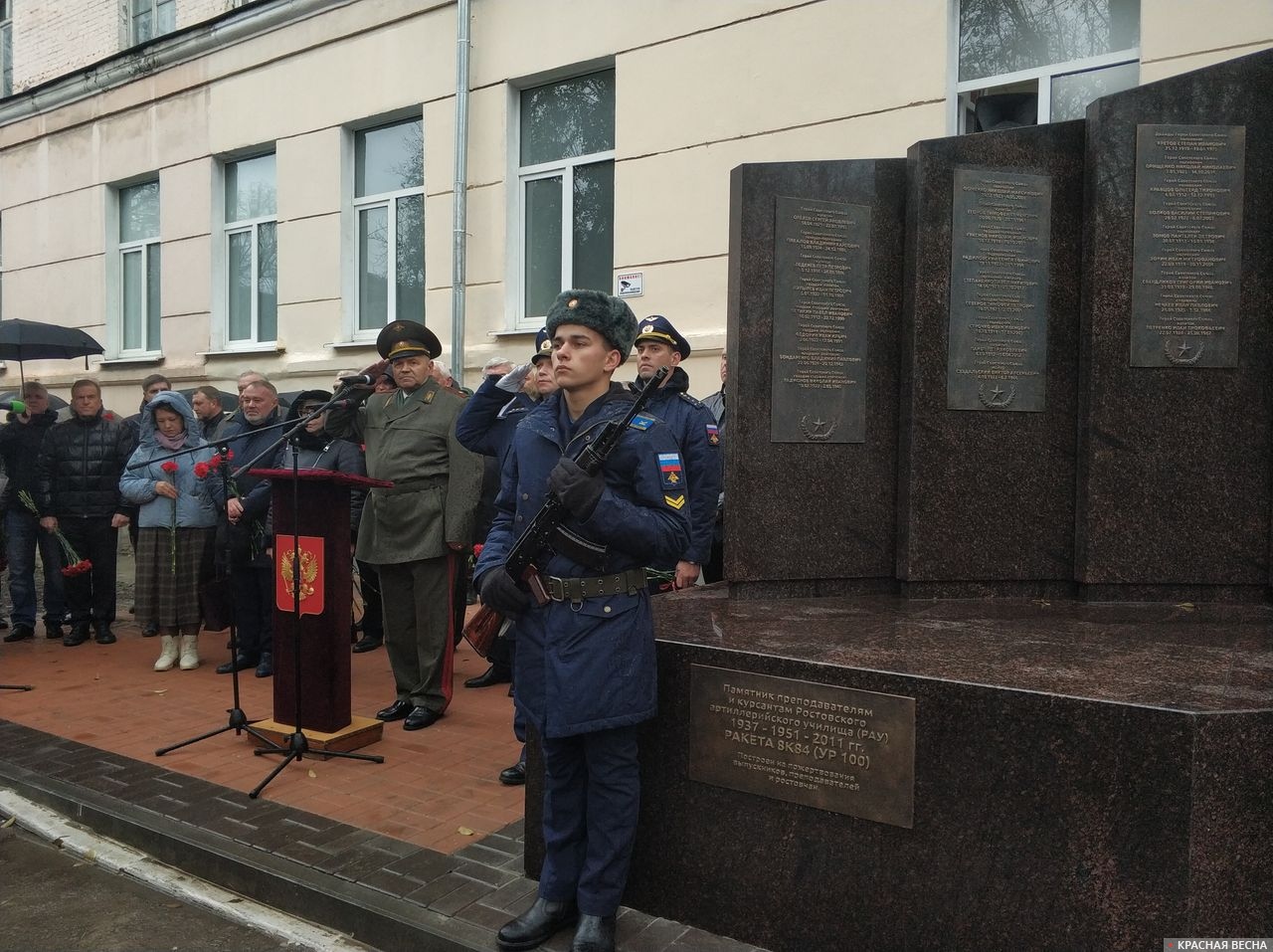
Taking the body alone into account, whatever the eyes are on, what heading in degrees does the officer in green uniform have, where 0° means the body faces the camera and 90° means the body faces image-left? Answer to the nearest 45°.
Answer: approximately 45°

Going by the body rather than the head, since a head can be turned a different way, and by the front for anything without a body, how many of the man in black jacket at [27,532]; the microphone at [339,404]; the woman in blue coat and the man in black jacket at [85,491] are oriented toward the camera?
3

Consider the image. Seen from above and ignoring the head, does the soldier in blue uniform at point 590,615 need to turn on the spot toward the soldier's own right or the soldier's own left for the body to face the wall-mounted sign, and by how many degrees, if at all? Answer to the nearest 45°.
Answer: approximately 135° to the soldier's own right

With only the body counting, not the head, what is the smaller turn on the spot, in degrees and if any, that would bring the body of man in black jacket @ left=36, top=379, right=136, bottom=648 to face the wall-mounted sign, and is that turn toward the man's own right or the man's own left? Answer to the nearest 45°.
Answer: approximately 90° to the man's own left

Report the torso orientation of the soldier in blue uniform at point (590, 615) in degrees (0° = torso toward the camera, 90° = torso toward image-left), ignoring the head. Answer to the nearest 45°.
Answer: approximately 45°

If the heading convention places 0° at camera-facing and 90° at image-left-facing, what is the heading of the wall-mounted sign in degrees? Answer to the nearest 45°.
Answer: approximately 45°

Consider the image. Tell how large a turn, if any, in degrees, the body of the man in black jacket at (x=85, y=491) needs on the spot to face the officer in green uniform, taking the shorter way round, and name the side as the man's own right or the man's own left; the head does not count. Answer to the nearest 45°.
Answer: approximately 45° to the man's own left

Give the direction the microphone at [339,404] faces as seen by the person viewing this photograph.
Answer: facing to the right of the viewer

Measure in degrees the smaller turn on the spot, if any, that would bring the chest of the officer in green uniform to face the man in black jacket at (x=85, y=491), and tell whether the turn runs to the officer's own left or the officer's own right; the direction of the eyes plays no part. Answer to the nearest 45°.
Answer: approximately 90° to the officer's own right

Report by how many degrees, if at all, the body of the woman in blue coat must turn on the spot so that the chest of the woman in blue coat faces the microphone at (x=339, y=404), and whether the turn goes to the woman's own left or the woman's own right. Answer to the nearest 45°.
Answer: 0° — they already face it
